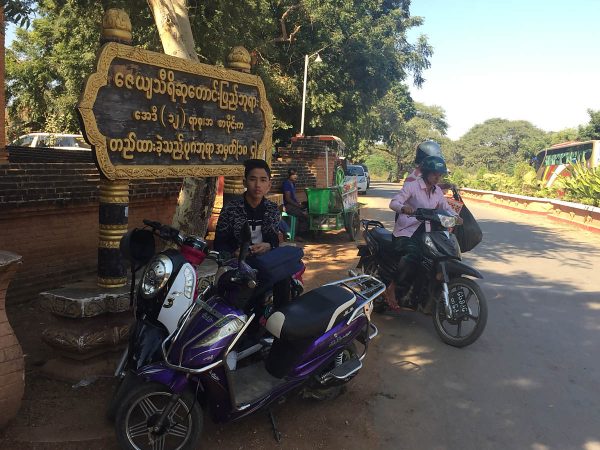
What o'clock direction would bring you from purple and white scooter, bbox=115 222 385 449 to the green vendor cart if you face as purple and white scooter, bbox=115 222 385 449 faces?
The green vendor cart is roughly at 5 o'clock from the purple and white scooter.

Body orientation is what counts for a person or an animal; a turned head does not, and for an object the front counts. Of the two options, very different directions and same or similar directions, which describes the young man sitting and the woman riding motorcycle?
same or similar directions

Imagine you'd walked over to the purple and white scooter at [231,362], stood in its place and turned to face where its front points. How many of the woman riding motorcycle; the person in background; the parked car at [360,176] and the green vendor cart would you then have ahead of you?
0

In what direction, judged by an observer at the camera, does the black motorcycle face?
facing the viewer and to the right of the viewer

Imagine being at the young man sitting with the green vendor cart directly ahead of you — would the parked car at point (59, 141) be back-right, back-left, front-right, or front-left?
front-left

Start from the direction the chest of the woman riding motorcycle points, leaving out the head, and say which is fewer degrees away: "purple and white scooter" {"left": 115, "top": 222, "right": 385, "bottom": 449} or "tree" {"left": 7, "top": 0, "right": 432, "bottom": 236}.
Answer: the purple and white scooter

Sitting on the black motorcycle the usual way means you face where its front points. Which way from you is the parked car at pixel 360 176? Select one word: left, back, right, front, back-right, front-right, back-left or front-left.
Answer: back-left

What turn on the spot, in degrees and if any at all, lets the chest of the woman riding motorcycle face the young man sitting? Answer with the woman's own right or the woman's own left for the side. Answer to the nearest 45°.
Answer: approximately 90° to the woman's own right

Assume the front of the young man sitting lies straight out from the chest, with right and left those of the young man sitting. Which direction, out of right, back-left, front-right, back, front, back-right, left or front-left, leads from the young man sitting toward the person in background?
back

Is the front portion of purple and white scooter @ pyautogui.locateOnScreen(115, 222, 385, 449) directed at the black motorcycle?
no

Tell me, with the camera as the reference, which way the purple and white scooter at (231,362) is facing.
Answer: facing the viewer and to the left of the viewer

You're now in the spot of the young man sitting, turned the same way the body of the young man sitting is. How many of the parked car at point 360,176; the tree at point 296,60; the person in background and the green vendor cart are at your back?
4

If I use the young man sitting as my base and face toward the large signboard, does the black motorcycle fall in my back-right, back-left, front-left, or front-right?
back-right

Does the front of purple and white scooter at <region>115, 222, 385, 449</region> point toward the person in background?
no

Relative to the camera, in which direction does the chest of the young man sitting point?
toward the camera

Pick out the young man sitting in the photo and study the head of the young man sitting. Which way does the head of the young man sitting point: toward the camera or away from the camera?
toward the camera

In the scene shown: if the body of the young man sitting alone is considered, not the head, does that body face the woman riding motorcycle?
no

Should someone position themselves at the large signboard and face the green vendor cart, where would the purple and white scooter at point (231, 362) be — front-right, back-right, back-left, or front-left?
back-right

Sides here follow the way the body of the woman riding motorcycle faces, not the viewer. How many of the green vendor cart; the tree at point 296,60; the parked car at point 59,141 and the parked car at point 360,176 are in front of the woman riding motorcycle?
0
